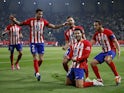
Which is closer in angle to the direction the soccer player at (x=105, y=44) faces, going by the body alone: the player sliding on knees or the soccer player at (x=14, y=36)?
the player sliding on knees

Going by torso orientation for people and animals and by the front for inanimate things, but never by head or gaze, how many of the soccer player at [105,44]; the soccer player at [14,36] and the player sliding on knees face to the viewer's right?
0

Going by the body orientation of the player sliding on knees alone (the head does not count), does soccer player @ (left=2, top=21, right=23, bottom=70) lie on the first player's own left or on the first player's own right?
on the first player's own right

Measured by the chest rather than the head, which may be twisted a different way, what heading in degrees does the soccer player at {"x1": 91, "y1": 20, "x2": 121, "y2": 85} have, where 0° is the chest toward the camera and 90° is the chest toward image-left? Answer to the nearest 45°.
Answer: approximately 45°

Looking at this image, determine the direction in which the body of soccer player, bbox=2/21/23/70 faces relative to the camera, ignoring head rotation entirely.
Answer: toward the camera

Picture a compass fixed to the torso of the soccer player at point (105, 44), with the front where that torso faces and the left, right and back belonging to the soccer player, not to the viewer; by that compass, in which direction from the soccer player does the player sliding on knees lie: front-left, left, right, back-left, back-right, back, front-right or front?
front

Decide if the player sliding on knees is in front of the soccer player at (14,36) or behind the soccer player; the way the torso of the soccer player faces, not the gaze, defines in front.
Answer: in front

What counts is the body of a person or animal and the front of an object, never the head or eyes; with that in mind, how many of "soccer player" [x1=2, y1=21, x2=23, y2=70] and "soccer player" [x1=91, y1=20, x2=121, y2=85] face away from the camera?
0

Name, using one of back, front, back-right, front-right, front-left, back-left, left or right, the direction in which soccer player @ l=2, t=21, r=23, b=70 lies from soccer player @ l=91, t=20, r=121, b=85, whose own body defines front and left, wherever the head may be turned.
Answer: right

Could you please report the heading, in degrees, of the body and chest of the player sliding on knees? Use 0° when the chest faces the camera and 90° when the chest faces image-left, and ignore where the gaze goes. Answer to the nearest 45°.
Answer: approximately 45°
